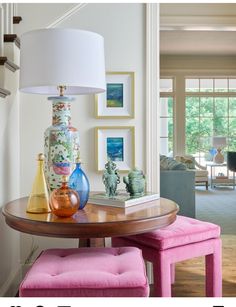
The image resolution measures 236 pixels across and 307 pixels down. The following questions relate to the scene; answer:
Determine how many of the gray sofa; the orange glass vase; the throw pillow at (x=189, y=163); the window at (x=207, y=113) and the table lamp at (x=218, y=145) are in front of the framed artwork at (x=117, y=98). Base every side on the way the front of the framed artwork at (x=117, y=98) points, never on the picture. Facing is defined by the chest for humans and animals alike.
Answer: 1

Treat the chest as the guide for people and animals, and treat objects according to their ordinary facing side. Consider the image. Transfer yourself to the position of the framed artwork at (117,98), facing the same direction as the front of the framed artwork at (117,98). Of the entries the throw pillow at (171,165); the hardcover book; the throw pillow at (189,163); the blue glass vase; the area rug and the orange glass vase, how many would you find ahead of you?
3

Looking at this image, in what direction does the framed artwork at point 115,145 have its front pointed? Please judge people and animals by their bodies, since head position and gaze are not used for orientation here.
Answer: toward the camera

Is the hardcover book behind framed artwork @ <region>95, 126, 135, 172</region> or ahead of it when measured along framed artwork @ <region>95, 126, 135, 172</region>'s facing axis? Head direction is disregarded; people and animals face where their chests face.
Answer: ahead

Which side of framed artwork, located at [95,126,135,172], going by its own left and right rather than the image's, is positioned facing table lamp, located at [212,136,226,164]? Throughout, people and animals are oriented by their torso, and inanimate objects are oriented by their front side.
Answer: back

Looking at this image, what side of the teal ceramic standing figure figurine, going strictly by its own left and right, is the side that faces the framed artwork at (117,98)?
back

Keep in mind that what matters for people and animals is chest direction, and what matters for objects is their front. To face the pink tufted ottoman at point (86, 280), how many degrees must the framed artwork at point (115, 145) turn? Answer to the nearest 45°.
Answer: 0° — it already faces it

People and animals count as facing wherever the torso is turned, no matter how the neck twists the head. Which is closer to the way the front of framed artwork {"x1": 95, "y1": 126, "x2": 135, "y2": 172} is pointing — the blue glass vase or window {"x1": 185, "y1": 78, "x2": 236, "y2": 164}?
the blue glass vase

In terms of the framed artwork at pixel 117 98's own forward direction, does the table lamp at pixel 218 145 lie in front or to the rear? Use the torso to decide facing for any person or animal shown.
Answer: to the rear

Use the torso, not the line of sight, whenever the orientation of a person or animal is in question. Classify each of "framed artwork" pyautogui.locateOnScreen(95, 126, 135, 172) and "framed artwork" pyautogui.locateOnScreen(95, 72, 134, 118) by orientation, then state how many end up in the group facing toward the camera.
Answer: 2

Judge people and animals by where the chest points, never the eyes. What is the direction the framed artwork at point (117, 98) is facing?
toward the camera

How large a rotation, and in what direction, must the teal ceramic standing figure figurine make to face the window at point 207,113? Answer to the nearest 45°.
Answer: approximately 180°
